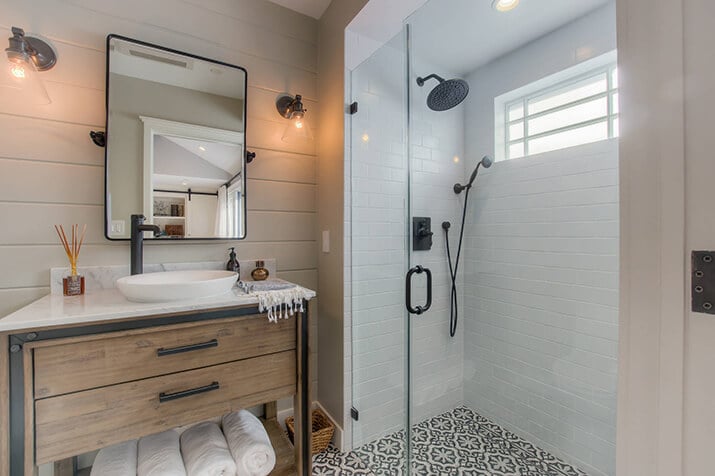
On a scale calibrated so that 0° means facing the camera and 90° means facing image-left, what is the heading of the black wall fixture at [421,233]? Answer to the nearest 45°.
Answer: approximately 315°

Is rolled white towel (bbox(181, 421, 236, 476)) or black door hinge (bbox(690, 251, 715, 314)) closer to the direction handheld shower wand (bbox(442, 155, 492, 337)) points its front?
the black door hinge

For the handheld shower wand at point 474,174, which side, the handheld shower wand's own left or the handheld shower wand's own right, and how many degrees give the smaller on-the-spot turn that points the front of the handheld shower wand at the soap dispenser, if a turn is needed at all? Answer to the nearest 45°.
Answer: approximately 90° to the handheld shower wand's own right

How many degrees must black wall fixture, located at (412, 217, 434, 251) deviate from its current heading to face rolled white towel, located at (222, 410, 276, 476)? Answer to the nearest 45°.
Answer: approximately 90° to its right

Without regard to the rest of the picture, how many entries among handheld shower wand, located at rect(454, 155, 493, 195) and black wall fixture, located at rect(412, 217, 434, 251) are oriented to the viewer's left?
0
